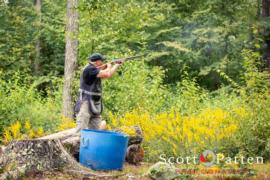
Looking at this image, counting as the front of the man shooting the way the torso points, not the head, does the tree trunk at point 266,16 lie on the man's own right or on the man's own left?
on the man's own left

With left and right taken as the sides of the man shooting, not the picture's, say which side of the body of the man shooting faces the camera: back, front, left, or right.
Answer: right

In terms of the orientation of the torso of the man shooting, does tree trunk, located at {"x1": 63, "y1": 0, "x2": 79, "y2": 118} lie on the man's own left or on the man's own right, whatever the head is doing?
on the man's own left

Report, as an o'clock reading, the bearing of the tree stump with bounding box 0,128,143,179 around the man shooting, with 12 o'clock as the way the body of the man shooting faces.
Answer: The tree stump is roughly at 4 o'clock from the man shooting.
